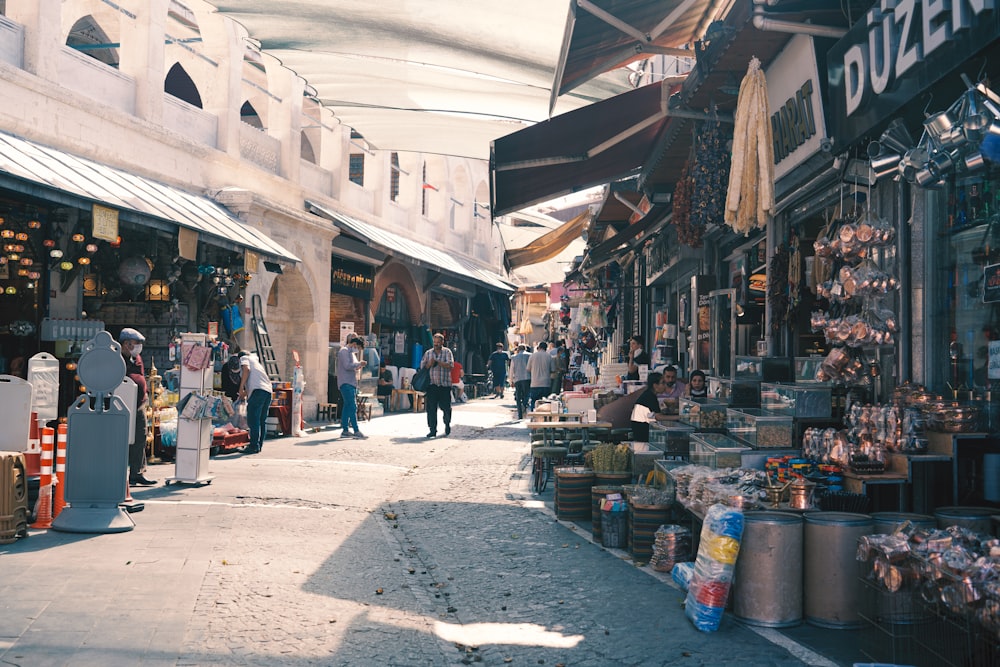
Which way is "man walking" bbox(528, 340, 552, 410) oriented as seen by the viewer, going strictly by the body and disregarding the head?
away from the camera

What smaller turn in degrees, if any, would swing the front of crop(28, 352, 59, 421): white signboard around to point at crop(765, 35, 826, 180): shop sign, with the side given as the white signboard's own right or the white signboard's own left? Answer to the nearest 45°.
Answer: approximately 45° to the white signboard's own left

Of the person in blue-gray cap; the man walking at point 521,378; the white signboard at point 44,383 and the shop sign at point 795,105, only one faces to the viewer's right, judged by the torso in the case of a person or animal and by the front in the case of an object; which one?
the person in blue-gray cap

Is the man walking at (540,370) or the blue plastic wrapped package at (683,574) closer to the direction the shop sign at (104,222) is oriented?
the blue plastic wrapped package

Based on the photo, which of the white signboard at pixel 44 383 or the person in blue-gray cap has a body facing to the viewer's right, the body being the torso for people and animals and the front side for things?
the person in blue-gray cap

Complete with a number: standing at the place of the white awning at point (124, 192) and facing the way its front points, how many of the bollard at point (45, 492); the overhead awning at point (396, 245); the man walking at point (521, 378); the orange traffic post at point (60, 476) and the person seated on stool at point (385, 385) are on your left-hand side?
3

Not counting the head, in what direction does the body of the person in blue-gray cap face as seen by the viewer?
to the viewer's right
